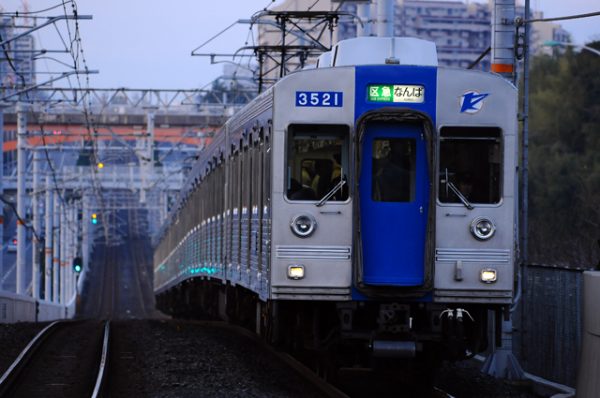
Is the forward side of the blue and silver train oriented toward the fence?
no

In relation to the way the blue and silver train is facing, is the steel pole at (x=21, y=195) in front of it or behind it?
behind

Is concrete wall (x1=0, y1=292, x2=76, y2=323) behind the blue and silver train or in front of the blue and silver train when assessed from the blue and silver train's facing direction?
behind

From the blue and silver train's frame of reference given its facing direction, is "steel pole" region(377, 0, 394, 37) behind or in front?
behind

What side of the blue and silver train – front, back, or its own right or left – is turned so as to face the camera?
front

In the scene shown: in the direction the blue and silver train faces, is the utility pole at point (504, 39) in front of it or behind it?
behind

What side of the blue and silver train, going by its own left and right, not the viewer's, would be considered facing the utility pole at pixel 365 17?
back

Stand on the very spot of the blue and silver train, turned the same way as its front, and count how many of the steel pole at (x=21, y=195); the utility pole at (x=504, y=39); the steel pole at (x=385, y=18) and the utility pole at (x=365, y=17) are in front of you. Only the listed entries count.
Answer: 0

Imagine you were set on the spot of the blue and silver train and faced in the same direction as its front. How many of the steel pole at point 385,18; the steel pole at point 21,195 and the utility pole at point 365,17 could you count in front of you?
0

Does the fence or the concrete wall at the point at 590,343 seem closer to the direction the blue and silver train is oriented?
the concrete wall

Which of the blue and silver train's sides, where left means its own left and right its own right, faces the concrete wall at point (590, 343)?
front
